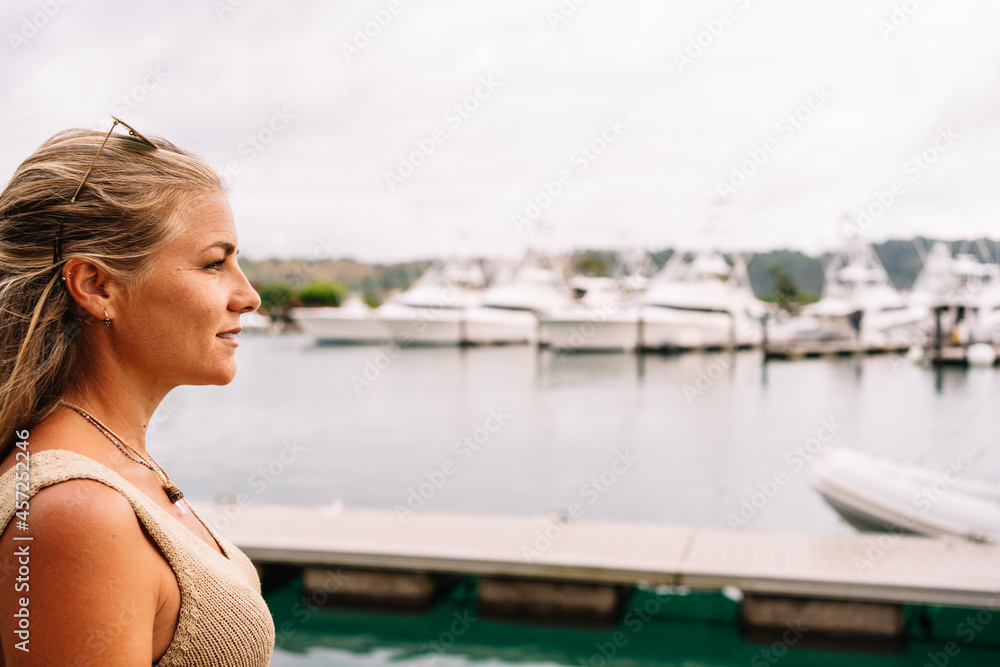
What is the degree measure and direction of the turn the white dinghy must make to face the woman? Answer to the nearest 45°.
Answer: approximately 90° to its left

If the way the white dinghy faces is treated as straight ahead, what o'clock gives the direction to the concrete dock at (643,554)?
The concrete dock is roughly at 10 o'clock from the white dinghy.

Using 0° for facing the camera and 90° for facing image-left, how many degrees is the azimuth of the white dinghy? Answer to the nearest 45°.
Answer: approximately 90°

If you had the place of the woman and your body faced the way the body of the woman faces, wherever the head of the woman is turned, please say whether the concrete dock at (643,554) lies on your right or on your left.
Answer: on your left

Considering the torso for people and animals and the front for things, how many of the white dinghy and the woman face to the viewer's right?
1

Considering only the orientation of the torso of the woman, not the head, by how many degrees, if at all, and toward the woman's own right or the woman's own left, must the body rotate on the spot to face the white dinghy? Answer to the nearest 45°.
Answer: approximately 45° to the woman's own left

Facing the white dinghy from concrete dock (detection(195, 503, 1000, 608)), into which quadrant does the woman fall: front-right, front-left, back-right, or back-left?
back-right

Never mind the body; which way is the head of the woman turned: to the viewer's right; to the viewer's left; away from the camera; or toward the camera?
to the viewer's right

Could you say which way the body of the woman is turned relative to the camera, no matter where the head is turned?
to the viewer's right
